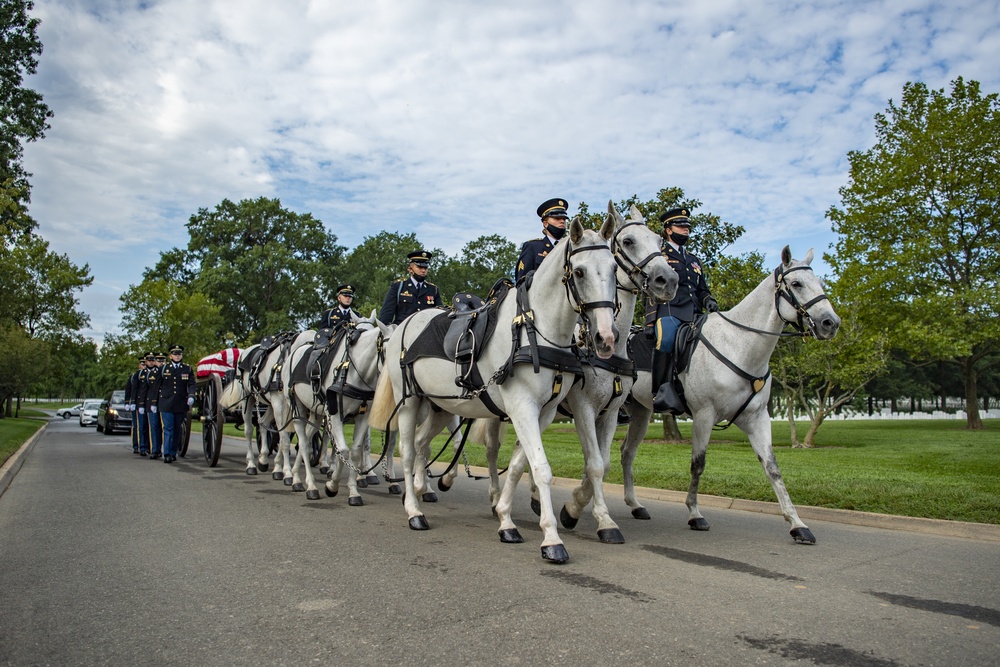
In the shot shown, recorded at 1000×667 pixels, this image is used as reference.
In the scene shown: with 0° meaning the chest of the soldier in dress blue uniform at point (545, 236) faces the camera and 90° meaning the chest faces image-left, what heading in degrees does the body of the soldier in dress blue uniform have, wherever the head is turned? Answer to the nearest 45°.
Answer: approximately 315°

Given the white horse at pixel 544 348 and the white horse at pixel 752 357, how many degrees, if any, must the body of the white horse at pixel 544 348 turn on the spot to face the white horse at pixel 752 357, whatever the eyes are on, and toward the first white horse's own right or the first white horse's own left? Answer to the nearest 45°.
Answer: approximately 90° to the first white horse's own left

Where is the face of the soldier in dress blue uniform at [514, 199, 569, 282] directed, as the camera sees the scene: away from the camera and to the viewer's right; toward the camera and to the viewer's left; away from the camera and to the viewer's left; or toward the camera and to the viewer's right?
toward the camera and to the viewer's right

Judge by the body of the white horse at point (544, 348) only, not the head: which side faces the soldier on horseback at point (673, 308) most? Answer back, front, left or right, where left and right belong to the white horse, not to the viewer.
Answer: left

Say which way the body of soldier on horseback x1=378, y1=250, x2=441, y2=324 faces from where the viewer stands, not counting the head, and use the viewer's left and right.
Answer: facing the viewer and to the right of the viewer

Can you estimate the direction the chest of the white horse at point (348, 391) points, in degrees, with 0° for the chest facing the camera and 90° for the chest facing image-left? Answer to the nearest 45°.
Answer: approximately 315°

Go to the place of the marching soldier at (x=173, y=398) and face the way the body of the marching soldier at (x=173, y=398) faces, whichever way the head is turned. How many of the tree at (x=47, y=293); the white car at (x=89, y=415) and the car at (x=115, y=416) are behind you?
3

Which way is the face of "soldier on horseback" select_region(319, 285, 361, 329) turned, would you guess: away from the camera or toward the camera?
toward the camera

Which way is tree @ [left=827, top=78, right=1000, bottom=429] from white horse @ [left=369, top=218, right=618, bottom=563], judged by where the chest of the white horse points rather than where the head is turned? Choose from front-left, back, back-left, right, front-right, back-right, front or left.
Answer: left

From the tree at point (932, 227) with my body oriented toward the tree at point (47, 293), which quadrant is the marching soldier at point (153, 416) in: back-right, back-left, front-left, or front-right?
front-left

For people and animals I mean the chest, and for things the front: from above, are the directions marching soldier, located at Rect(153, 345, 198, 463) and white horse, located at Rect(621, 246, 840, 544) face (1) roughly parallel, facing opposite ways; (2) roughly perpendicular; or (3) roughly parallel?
roughly parallel

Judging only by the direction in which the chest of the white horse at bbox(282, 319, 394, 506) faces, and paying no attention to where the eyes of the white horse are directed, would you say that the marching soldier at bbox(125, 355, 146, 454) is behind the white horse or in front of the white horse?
behind

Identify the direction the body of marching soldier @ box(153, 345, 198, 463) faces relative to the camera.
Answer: toward the camera

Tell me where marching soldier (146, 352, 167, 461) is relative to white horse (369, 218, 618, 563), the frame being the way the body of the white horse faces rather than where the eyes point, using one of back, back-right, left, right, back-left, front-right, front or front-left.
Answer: back
